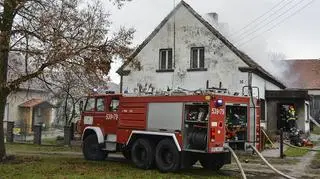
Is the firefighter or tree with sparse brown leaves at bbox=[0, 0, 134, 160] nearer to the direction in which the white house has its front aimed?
the tree with sparse brown leaves

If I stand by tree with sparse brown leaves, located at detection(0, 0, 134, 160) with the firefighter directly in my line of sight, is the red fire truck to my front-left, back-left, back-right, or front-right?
front-right

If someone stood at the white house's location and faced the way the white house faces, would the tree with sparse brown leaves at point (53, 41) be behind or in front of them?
in front

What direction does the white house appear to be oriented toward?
toward the camera

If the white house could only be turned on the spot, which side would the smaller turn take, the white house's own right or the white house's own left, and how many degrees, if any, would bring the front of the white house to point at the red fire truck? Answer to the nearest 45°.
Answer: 0° — it already faces it

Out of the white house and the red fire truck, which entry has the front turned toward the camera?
the white house

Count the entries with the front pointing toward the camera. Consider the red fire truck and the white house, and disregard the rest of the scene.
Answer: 1

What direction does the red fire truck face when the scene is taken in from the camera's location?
facing away from the viewer and to the left of the viewer
